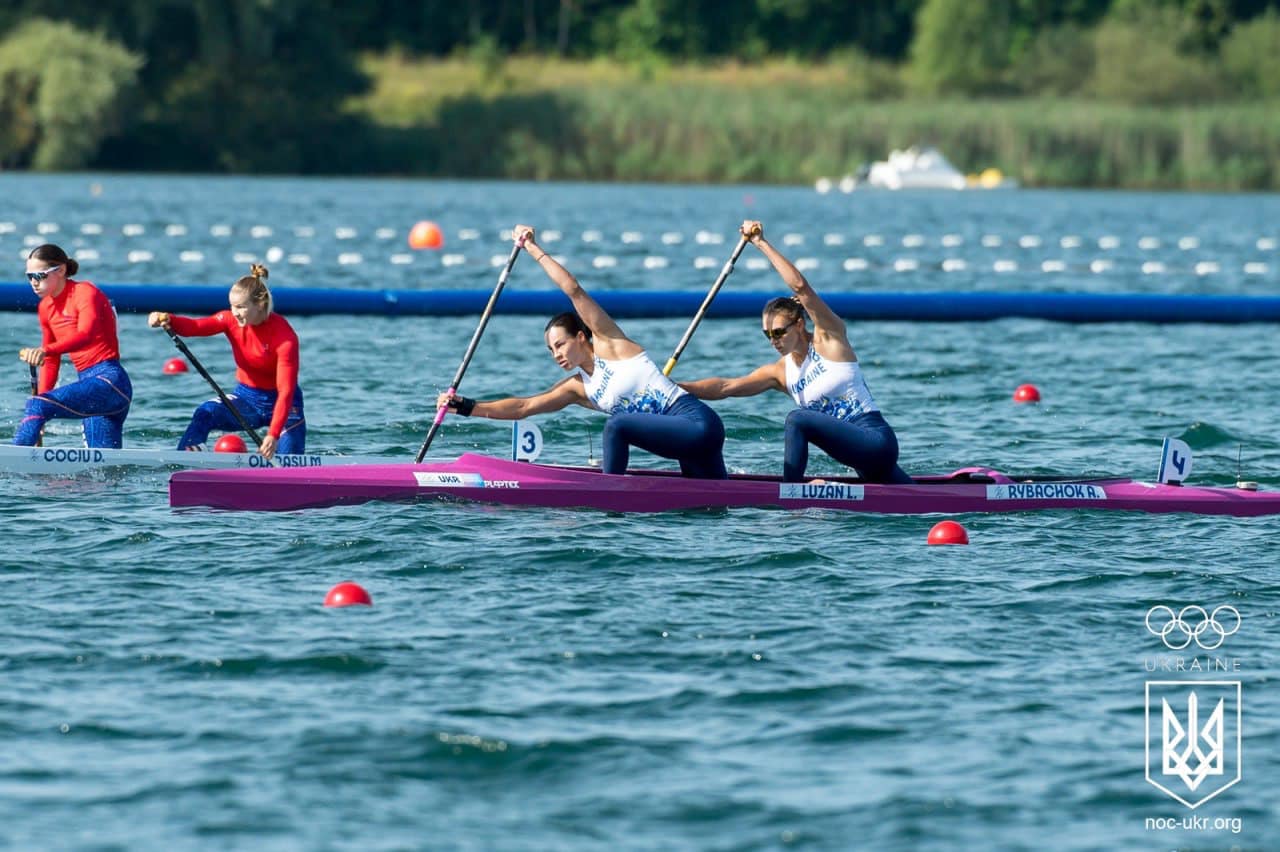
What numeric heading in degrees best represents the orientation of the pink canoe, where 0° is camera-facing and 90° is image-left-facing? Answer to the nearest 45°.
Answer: approximately 90°

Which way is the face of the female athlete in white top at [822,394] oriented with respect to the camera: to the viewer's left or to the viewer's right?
to the viewer's left

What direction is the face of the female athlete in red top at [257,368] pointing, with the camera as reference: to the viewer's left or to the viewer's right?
to the viewer's left

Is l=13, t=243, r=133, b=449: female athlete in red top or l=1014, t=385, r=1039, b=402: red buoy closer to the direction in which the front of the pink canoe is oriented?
the female athlete in red top

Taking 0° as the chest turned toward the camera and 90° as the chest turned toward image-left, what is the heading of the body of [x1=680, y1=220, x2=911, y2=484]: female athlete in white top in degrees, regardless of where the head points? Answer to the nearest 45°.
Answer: approximately 45°

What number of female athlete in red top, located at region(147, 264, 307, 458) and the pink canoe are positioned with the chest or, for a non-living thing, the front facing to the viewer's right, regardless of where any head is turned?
0

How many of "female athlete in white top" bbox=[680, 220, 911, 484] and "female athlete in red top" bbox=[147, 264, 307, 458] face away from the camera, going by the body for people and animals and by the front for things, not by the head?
0

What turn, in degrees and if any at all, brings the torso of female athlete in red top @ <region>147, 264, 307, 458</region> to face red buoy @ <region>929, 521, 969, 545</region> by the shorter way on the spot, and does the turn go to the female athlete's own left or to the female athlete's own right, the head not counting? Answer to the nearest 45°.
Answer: approximately 90° to the female athlete's own left

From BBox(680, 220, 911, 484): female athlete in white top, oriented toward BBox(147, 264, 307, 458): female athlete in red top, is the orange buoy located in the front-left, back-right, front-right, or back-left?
front-right

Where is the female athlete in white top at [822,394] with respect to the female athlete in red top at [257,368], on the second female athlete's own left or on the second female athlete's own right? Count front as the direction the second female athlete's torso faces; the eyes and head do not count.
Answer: on the second female athlete's own left

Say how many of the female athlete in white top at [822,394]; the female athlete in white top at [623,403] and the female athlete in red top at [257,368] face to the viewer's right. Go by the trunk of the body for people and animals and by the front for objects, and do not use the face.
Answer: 0

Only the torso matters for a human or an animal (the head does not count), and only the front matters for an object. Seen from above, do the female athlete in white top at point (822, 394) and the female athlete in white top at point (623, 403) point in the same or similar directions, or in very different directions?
same or similar directions
